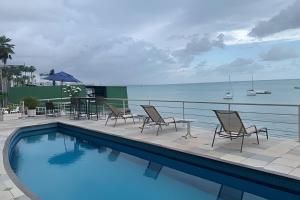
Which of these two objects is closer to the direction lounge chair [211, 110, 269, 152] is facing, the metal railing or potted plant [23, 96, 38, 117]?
the metal railing

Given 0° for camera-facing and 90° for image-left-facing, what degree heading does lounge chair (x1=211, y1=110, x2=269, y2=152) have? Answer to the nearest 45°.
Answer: approximately 225°

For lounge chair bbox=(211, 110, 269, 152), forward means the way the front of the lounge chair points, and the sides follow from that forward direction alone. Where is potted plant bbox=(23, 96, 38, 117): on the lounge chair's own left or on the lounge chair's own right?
on the lounge chair's own left

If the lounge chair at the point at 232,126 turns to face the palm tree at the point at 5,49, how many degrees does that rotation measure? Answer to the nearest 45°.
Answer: approximately 90° to its left

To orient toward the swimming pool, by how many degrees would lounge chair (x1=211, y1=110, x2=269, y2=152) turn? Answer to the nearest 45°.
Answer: approximately 180°
